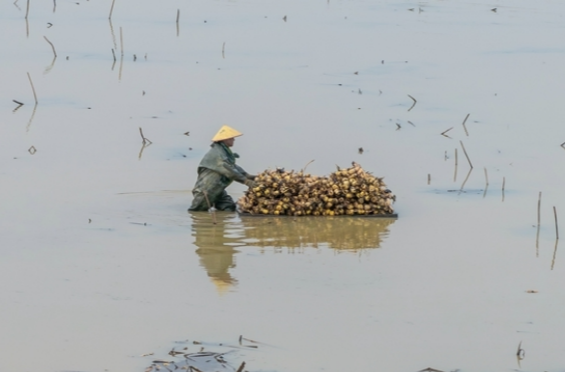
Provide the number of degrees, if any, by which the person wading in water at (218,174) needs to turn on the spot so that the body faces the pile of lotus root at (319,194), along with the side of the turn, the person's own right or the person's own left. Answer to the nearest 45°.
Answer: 0° — they already face it

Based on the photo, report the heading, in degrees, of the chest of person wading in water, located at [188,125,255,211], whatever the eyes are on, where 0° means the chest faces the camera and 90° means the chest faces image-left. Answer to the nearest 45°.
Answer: approximately 270°
